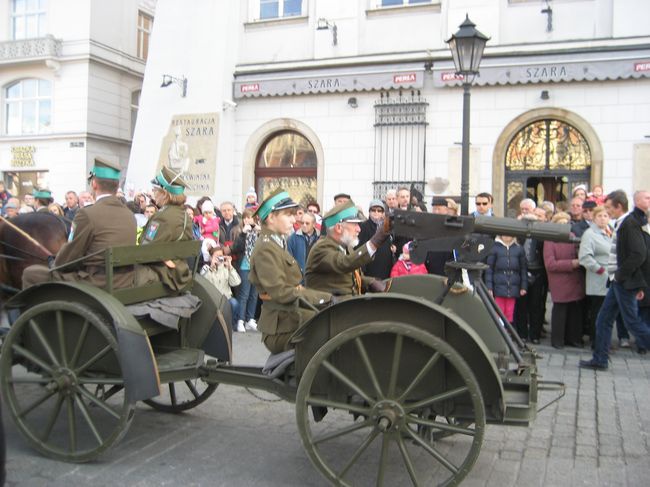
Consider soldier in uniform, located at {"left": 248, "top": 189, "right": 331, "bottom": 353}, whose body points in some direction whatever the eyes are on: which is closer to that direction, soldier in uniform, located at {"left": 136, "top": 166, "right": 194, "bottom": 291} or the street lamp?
the street lamp

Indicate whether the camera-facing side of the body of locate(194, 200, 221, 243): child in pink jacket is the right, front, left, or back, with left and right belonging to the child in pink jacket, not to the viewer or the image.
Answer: front

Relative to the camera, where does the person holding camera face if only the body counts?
toward the camera

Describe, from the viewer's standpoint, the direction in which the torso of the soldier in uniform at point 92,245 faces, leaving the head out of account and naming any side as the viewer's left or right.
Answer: facing away from the viewer and to the left of the viewer

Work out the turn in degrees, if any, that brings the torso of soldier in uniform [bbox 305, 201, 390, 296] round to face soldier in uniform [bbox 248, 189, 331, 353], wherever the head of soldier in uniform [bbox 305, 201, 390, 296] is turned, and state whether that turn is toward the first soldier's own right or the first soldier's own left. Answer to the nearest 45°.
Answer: approximately 135° to the first soldier's own right

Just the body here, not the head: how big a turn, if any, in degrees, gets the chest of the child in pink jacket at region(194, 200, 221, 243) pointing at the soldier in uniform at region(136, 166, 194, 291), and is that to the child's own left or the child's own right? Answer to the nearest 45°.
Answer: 0° — they already face them

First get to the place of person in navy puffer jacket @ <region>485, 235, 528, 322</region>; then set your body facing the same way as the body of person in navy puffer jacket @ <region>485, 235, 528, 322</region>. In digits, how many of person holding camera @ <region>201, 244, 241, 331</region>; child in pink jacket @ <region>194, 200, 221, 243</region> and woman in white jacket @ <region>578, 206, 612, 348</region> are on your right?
2

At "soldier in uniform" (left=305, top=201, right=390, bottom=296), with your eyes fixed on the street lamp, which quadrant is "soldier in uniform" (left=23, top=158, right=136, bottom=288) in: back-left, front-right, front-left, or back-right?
back-left

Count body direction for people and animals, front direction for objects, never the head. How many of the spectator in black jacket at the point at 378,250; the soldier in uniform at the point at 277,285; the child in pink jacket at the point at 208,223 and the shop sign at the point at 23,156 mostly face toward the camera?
3

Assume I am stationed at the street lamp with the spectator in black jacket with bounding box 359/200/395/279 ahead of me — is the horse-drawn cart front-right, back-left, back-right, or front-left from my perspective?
front-left

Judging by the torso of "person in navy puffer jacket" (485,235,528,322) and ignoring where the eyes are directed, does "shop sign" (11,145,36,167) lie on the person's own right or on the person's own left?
on the person's own right

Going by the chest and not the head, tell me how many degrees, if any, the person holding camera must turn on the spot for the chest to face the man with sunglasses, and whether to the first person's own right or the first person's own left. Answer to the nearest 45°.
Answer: approximately 90° to the first person's own left

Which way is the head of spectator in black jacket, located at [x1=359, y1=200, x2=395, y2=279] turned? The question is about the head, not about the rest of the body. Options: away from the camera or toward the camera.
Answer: toward the camera

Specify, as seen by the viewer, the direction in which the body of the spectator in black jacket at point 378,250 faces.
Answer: toward the camera

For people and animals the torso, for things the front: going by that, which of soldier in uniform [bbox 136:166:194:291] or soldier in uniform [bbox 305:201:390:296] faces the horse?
soldier in uniform [bbox 136:166:194:291]
